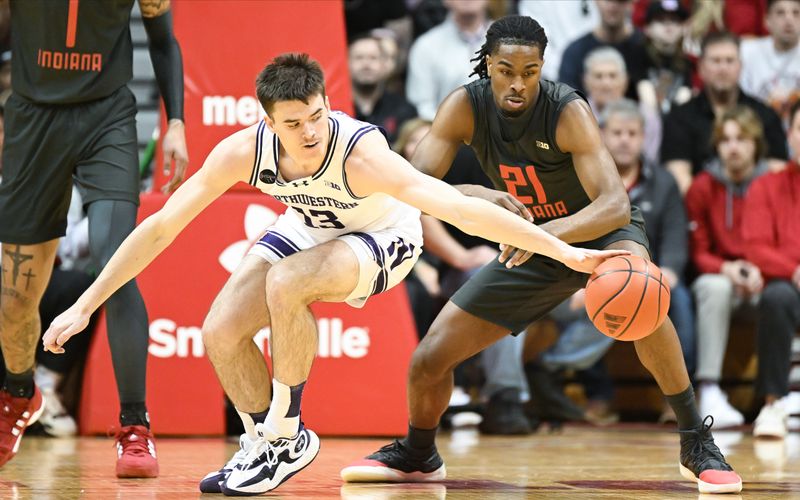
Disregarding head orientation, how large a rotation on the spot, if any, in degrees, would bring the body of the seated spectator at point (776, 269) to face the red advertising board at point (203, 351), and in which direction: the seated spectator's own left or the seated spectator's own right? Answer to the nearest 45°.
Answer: approximately 45° to the seated spectator's own right

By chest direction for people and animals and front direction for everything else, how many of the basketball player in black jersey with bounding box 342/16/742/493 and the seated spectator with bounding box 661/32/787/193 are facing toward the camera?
2

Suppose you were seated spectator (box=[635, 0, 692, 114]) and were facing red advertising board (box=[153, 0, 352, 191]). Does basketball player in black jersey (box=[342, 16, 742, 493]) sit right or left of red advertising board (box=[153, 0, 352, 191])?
left

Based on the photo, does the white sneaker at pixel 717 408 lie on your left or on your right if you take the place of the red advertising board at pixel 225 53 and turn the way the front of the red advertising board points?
on your left

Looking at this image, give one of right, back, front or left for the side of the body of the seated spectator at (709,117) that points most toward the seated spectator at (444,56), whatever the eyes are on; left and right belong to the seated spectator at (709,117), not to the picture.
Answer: right

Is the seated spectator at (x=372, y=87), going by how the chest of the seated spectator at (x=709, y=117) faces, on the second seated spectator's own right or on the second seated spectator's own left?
on the second seated spectator's own right
